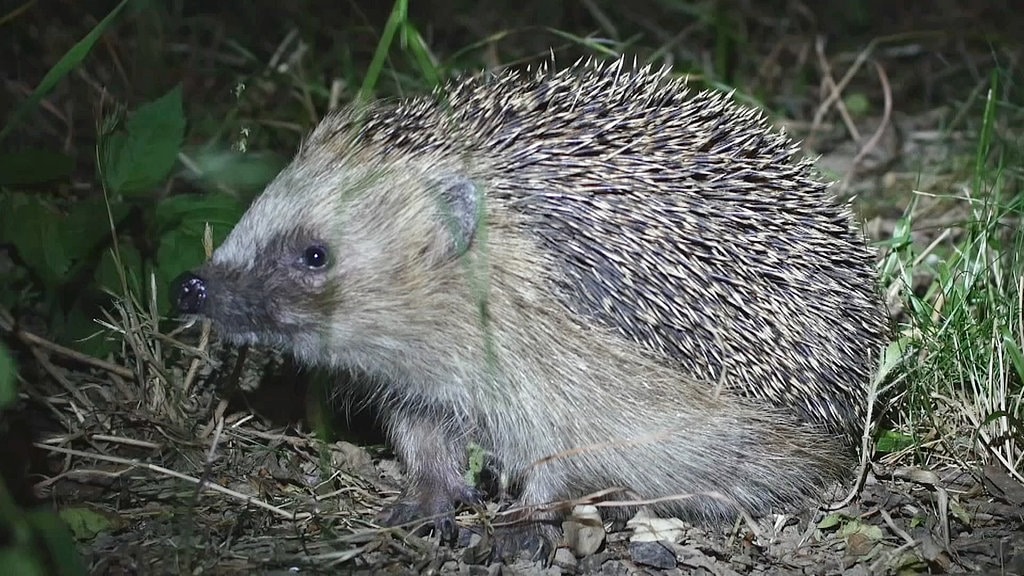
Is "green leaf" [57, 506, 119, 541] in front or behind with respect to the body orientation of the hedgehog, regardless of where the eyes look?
in front

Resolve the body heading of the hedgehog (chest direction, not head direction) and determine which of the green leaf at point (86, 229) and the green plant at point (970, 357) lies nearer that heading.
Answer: the green leaf

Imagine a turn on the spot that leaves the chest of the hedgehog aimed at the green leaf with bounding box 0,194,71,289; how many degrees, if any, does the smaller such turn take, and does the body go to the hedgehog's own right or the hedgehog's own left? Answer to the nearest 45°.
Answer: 0° — it already faces it

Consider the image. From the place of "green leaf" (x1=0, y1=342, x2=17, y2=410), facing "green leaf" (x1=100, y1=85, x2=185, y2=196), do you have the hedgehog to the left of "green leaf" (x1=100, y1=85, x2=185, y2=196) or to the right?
right

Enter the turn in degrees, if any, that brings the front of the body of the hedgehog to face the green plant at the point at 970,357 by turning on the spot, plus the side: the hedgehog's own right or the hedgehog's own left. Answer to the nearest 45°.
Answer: approximately 180°

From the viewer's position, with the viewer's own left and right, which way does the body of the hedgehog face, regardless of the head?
facing to the left of the viewer
